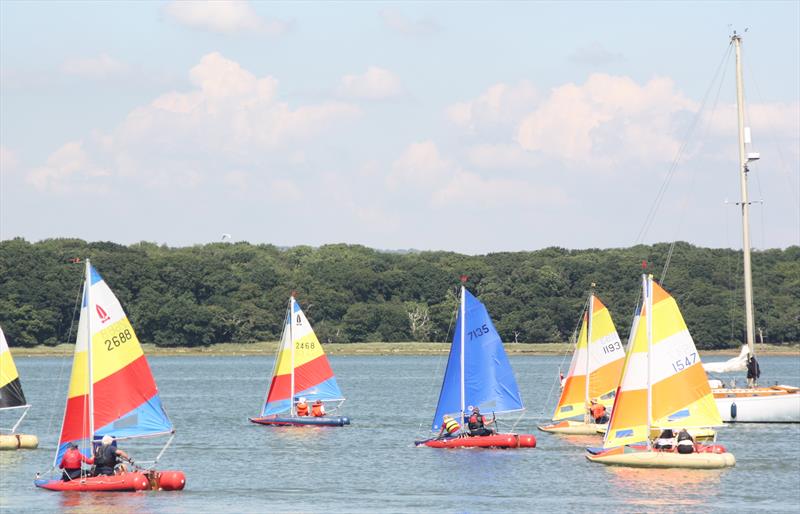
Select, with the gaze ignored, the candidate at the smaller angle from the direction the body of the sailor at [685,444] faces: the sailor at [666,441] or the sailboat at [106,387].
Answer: the sailor

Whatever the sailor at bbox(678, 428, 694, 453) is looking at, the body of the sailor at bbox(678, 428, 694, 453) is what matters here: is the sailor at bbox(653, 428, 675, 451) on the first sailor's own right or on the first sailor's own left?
on the first sailor's own left

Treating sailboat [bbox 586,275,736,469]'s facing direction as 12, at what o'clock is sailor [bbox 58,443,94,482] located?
The sailor is roughly at 11 o'clock from the sailboat.

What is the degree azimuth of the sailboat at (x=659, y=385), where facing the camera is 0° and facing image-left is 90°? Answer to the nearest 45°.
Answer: approximately 90°

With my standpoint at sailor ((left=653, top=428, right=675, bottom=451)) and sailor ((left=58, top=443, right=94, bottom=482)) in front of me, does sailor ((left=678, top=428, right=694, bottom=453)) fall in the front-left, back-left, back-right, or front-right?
back-left
